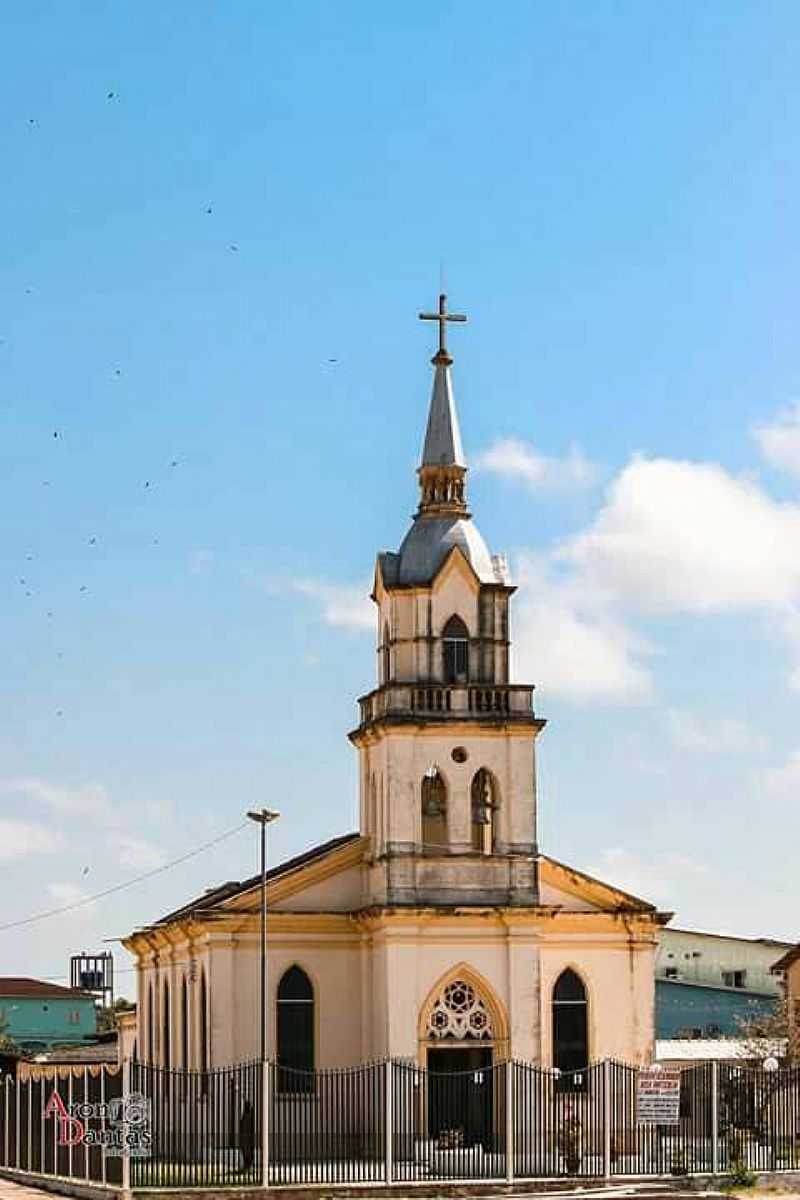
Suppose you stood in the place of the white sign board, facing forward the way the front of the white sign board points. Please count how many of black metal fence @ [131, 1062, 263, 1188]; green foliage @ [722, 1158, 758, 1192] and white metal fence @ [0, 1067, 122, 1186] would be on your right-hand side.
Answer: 2

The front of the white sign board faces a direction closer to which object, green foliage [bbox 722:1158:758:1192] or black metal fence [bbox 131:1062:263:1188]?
the green foliage

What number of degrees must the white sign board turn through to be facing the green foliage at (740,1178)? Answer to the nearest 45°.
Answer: approximately 45° to its left

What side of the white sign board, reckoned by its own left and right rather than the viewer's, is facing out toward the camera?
front

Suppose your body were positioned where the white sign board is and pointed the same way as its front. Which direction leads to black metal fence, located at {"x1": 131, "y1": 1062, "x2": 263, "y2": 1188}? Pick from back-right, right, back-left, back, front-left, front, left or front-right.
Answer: right

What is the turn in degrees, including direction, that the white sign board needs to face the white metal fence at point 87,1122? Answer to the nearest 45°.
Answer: approximately 90° to its right
